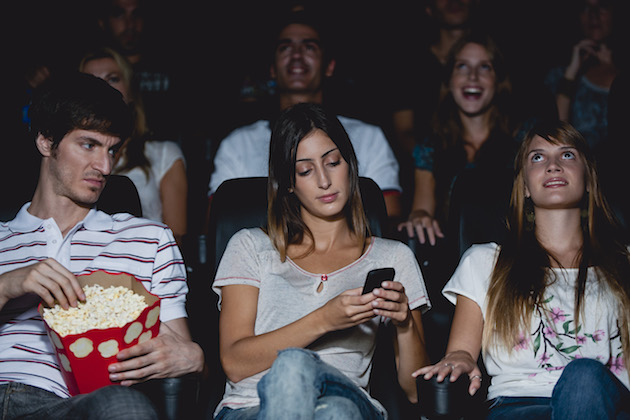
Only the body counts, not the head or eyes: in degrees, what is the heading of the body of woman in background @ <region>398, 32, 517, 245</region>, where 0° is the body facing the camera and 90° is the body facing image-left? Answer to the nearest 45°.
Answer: approximately 0°

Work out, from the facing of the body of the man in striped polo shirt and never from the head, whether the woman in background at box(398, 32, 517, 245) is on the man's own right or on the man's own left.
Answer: on the man's own left

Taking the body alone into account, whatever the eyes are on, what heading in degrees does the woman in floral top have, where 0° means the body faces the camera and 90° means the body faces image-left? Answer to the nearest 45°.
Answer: approximately 0°

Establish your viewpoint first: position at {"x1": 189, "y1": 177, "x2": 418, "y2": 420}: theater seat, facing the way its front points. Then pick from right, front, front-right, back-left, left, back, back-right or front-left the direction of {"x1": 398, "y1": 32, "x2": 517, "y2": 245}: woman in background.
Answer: back-left
